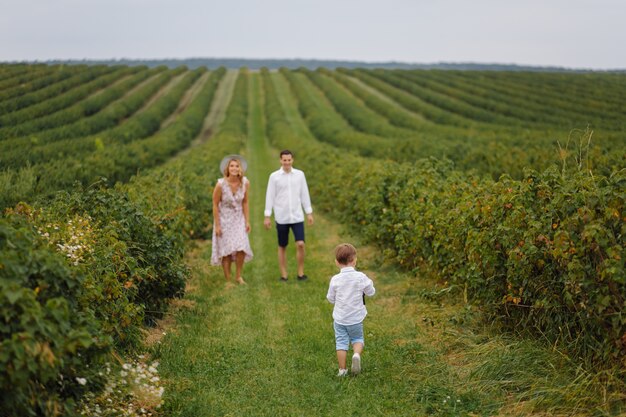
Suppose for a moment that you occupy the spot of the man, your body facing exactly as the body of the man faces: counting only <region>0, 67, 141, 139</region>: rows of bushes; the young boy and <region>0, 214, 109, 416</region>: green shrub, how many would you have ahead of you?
2

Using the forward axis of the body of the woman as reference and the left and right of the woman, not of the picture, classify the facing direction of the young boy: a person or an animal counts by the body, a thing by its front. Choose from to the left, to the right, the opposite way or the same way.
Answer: the opposite way

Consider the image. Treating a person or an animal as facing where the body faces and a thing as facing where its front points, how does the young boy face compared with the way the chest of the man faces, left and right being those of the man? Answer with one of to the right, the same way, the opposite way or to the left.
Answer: the opposite way

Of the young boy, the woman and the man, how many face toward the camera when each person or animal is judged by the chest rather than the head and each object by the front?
2

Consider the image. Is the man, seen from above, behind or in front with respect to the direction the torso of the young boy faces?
in front

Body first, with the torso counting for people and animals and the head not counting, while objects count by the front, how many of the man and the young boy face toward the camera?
1

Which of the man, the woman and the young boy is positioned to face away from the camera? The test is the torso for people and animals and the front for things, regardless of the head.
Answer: the young boy

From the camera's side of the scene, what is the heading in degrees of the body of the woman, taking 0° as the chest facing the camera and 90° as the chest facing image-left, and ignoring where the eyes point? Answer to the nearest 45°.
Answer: approximately 0°

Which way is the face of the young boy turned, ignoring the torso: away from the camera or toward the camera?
away from the camera

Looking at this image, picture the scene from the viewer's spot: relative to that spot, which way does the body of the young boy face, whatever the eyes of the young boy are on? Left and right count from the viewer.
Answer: facing away from the viewer

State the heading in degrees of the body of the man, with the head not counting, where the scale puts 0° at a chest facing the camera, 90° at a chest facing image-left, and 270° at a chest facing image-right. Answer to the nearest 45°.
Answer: approximately 0°

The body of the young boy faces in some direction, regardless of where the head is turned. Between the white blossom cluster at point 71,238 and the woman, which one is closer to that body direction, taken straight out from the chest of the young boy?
the woman
